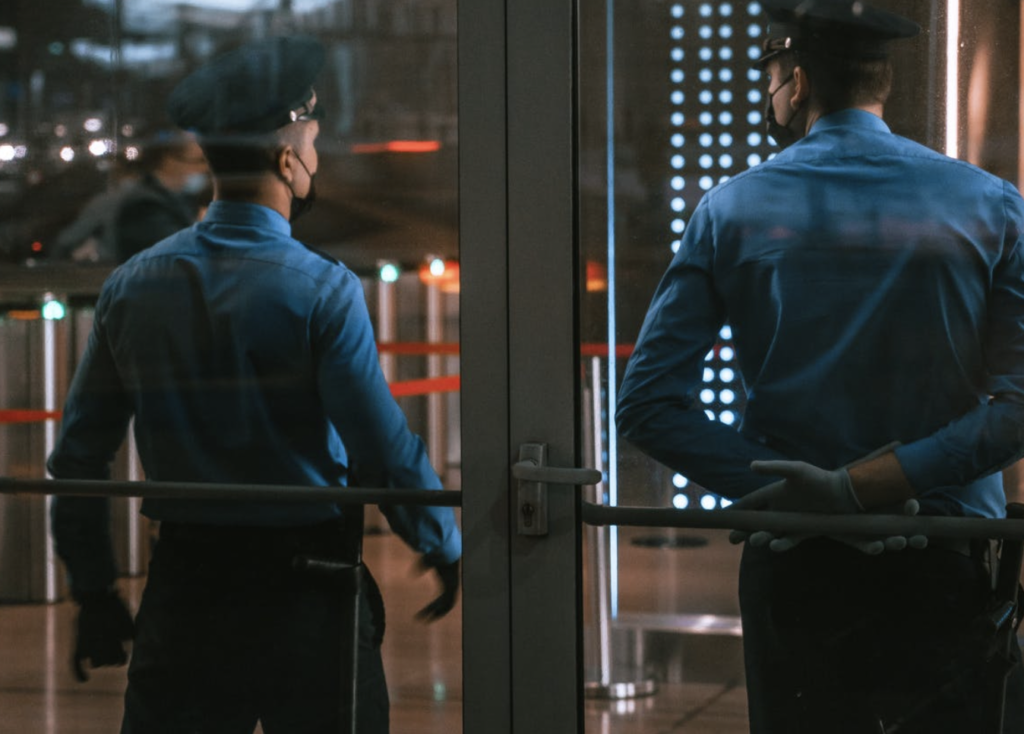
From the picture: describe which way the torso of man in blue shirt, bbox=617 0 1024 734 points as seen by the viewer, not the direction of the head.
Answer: away from the camera

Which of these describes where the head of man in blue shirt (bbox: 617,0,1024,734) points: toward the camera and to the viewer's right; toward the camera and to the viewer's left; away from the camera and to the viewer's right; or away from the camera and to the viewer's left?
away from the camera and to the viewer's left

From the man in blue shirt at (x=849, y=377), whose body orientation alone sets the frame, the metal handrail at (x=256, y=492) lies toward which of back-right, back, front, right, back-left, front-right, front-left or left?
left
